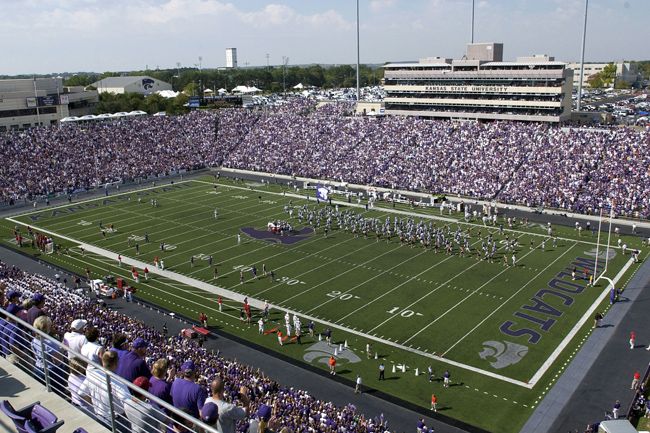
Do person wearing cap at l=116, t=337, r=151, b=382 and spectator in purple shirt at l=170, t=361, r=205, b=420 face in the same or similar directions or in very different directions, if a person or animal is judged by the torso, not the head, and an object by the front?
same or similar directions

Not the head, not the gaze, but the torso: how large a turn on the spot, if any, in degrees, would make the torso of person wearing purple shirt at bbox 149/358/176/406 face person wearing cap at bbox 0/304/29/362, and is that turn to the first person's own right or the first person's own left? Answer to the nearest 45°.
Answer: approximately 90° to the first person's own left

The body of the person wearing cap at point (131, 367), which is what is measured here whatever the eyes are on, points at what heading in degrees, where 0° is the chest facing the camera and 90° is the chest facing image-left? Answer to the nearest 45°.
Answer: approximately 225°

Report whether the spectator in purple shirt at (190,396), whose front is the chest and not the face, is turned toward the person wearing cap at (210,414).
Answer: no

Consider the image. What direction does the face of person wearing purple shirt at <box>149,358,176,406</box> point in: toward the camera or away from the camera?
away from the camera

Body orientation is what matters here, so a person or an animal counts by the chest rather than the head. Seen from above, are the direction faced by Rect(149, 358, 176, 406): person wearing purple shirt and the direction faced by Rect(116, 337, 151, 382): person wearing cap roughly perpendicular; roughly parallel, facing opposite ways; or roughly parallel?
roughly parallel

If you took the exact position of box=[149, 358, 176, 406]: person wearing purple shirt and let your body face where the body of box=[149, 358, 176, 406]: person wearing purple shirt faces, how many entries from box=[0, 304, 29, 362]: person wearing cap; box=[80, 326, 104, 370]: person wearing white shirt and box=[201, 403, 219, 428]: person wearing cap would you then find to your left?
2

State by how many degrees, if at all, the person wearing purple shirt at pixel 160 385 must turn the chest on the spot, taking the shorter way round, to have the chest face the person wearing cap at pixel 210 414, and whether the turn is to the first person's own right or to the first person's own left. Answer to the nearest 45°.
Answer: approximately 90° to the first person's own right

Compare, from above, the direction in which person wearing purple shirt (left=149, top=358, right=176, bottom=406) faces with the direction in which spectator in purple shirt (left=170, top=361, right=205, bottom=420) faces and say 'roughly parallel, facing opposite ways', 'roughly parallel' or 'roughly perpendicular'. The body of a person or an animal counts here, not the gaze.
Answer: roughly parallel

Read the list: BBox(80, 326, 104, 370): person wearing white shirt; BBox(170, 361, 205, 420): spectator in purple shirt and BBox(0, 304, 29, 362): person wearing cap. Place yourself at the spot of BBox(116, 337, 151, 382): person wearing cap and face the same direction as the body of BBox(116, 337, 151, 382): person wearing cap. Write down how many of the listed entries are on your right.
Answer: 1

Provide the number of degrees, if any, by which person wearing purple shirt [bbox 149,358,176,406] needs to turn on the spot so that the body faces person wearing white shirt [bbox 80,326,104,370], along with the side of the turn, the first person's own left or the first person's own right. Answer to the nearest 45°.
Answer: approximately 90° to the first person's own left

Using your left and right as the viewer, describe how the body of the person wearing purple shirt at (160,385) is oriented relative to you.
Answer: facing away from the viewer and to the right of the viewer

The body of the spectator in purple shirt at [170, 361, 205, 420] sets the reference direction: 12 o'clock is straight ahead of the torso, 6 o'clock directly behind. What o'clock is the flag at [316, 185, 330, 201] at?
The flag is roughly at 11 o'clock from the spectator in purple shirt.

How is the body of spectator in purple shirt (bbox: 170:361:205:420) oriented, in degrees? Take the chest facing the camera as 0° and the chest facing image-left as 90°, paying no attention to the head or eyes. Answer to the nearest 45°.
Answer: approximately 225°

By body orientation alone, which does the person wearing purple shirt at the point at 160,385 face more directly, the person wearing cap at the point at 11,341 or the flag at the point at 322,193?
the flag

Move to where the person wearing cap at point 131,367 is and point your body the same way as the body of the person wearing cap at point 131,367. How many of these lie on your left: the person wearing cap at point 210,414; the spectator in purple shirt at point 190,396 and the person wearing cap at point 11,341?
1

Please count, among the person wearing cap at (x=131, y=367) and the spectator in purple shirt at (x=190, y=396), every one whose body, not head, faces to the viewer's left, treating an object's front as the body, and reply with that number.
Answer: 0

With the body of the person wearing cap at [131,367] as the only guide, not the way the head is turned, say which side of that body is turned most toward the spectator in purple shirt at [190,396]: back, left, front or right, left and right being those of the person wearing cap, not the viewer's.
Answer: right
